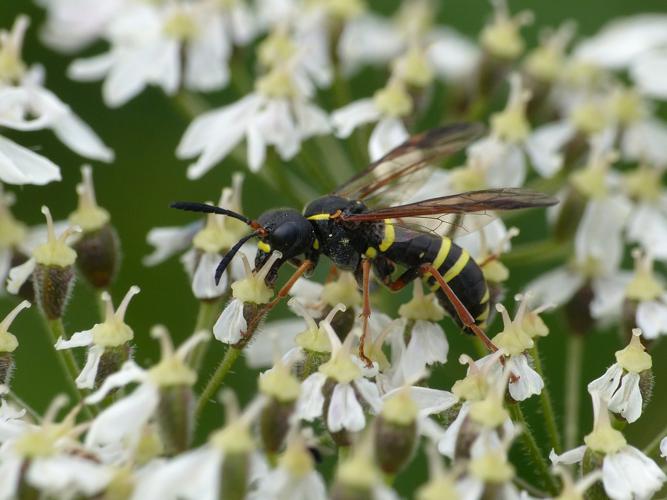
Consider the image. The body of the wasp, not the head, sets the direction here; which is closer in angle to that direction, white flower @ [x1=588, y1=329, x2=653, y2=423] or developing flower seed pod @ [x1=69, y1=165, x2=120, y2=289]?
the developing flower seed pod

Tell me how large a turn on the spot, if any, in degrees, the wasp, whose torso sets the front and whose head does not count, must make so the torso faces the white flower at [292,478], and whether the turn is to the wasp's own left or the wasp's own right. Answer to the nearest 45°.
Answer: approximately 45° to the wasp's own left

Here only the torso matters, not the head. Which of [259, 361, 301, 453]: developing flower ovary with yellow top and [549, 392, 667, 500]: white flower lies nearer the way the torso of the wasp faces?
the developing flower ovary with yellow top

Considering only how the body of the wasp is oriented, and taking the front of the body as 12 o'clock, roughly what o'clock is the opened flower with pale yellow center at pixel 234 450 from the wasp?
The opened flower with pale yellow center is roughly at 10 o'clock from the wasp.

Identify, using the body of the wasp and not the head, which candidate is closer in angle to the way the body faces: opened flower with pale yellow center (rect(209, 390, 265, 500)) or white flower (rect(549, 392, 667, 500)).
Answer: the opened flower with pale yellow center

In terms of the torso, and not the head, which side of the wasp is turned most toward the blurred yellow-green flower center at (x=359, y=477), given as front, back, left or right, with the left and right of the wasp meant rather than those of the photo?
left

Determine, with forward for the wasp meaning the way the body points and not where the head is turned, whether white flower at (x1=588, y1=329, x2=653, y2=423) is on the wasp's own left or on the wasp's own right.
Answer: on the wasp's own left

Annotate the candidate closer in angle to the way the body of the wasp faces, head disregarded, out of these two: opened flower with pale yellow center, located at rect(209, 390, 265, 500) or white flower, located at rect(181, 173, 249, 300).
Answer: the white flower

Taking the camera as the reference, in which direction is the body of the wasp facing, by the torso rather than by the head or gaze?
to the viewer's left

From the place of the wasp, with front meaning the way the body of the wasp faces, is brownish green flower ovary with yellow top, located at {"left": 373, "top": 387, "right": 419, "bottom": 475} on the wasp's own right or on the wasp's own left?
on the wasp's own left
